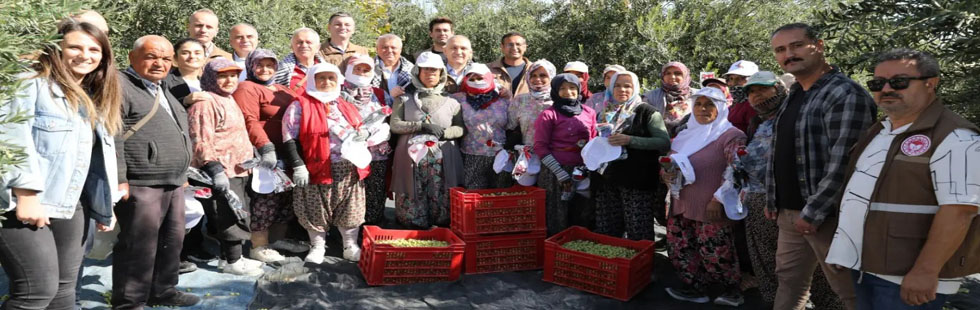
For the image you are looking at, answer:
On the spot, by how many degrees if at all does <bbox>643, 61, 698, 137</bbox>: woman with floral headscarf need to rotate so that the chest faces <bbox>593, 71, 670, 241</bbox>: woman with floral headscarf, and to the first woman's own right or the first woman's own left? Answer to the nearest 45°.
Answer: approximately 45° to the first woman's own right

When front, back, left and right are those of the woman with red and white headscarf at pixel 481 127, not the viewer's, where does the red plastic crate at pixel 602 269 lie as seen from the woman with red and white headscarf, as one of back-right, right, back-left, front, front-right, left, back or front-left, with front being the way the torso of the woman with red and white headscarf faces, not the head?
front-left

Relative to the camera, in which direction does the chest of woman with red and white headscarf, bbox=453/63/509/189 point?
toward the camera

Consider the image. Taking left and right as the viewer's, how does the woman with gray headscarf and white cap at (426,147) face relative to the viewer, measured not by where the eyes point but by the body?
facing the viewer

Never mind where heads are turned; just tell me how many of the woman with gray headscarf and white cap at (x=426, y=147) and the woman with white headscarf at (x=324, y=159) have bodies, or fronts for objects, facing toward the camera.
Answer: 2

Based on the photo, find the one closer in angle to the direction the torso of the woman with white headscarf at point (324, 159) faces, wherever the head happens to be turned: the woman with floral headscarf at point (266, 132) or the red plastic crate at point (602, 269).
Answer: the red plastic crate

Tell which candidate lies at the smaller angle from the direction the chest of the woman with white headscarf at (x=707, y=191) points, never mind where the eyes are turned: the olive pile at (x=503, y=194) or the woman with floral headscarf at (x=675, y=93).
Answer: the olive pile

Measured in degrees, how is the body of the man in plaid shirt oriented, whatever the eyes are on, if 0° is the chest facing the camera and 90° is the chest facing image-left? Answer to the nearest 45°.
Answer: approximately 45°
